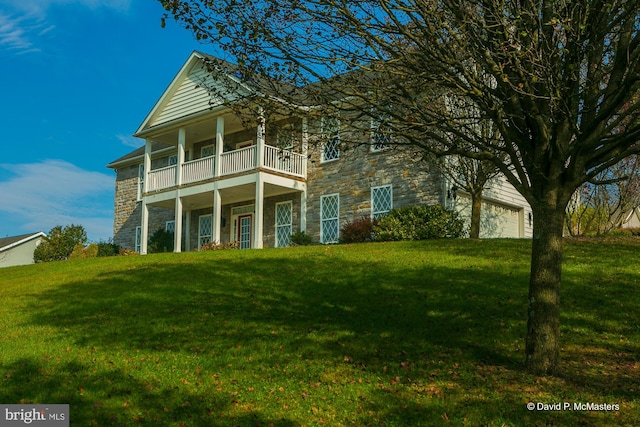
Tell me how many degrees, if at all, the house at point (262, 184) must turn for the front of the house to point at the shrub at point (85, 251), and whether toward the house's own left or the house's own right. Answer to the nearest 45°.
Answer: approximately 90° to the house's own right

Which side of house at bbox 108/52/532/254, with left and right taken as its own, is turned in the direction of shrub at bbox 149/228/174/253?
right

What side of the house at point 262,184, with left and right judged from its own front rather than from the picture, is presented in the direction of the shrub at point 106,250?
right

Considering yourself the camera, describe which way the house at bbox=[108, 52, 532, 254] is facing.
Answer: facing the viewer and to the left of the viewer

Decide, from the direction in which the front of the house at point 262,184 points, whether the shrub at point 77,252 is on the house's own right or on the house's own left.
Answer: on the house's own right

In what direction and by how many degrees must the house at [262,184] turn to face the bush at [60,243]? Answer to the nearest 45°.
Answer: approximately 90° to its right

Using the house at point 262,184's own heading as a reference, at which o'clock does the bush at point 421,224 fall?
The bush is roughly at 9 o'clock from the house.

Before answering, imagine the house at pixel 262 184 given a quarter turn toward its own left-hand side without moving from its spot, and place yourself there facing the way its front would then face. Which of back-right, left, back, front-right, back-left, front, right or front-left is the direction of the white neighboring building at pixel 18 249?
back

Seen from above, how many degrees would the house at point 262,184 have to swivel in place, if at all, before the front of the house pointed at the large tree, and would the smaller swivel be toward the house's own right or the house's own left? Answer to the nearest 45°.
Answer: approximately 45° to the house's own left
